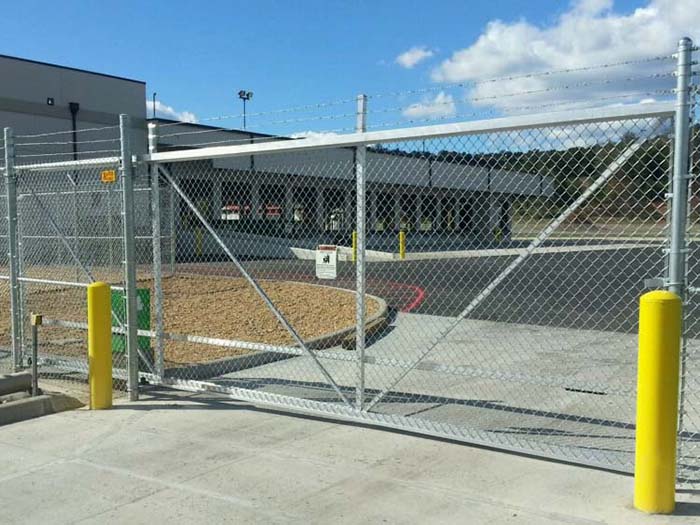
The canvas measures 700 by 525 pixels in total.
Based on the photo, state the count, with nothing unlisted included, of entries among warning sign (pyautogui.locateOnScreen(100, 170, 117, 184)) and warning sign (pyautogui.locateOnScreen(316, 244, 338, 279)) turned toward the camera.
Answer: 2

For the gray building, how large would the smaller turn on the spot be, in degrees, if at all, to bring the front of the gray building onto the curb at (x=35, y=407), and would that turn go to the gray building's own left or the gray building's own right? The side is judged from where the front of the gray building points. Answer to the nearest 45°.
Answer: approximately 45° to the gray building's own right

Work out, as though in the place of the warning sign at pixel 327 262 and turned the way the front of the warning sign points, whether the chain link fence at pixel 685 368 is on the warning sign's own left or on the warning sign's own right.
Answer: on the warning sign's own left

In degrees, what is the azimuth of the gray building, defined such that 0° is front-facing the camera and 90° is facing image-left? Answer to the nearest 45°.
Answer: approximately 315°

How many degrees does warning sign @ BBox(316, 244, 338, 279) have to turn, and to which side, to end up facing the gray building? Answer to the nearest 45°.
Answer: approximately 180°

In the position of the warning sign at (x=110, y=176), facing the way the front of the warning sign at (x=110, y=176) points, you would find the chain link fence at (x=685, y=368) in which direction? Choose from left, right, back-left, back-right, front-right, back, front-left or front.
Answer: front-left

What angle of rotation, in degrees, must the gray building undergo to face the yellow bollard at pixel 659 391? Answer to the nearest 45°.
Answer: approximately 45° to its right

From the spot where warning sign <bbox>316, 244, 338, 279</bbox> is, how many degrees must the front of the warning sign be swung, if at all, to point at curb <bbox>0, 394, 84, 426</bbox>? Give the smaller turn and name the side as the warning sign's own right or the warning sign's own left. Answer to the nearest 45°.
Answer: approximately 90° to the warning sign's own right

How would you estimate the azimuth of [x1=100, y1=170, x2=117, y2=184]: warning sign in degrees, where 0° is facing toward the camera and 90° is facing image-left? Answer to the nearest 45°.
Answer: approximately 0°
